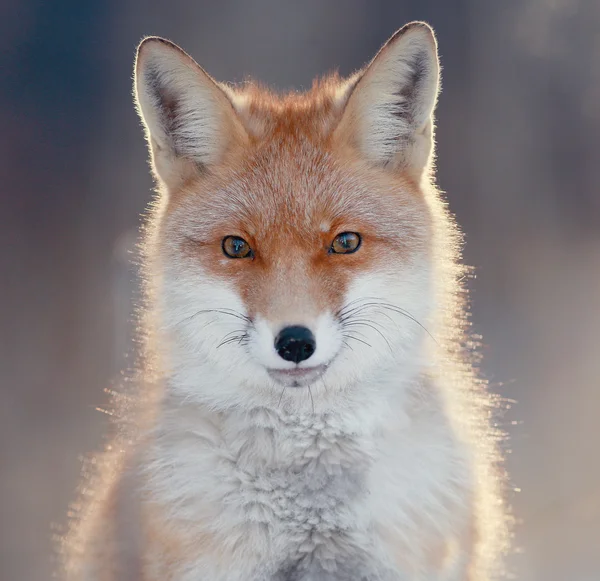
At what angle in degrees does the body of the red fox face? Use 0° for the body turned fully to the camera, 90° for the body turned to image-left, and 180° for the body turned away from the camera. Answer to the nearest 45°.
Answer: approximately 0°
